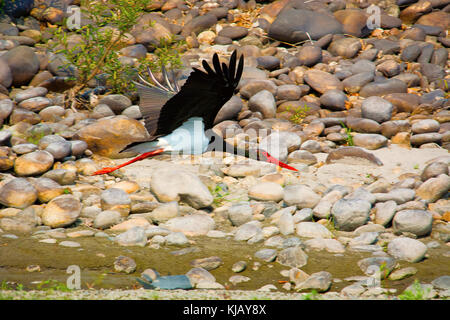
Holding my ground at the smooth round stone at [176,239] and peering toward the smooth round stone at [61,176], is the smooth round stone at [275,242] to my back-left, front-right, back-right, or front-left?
back-right

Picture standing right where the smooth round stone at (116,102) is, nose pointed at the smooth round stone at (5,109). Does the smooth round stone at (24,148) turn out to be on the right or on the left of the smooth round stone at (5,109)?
left

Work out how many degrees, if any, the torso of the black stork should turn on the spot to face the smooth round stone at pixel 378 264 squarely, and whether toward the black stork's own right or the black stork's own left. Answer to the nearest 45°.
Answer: approximately 45° to the black stork's own right

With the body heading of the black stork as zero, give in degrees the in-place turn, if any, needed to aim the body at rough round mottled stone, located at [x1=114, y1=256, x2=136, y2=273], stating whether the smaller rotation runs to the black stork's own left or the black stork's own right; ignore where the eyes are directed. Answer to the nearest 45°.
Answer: approximately 90° to the black stork's own right

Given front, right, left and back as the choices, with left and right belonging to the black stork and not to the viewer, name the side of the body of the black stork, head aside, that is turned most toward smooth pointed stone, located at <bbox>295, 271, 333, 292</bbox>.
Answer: right

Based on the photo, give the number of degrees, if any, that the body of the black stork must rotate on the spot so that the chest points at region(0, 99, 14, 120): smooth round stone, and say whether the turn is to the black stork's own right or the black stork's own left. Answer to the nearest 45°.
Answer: approximately 135° to the black stork's own left

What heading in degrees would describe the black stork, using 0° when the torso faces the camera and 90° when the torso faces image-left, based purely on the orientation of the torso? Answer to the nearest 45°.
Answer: approximately 270°

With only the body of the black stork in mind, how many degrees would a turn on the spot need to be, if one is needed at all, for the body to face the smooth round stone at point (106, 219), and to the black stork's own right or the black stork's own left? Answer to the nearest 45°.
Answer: approximately 135° to the black stork's own right

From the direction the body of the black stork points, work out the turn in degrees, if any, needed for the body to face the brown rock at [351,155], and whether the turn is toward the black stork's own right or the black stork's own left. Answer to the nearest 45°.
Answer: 0° — it already faces it

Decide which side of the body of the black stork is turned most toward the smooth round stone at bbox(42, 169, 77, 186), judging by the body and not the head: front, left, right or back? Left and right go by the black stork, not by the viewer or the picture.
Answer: back

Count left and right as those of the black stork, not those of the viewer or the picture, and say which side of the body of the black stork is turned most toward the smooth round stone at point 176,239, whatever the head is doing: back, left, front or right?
right
